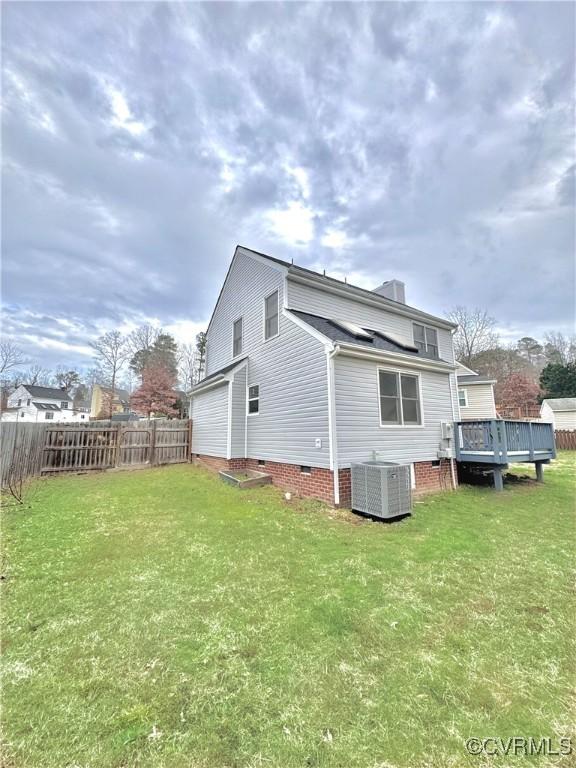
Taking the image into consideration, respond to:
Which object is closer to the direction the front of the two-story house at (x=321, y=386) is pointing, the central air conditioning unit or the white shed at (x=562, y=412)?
the white shed

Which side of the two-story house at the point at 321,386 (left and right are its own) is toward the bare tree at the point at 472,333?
right

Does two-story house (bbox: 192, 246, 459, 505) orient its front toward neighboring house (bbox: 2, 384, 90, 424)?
yes

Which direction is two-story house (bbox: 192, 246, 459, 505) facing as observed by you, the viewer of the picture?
facing away from the viewer and to the left of the viewer

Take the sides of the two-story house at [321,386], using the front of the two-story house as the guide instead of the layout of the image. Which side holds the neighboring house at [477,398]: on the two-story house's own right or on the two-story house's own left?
on the two-story house's own right

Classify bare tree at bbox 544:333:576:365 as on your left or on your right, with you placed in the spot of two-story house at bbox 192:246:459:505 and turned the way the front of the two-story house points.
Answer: on your right

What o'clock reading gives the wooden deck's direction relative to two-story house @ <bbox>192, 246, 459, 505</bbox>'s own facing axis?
The wooden deck is roughly at 4 o'clock from the two-story house.

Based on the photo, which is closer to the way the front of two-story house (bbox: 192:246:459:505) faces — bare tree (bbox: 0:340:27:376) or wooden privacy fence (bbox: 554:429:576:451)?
the bare tree

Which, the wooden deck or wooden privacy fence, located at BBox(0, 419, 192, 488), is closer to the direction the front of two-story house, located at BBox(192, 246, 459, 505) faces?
the wooden privacy fence

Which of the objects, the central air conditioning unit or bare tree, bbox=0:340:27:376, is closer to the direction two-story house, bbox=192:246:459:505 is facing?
the bare tree

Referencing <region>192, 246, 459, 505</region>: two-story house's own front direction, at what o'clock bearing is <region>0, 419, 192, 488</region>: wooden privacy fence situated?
The wooden privacy fence is roughly at 11 o'clock from the two-story house.

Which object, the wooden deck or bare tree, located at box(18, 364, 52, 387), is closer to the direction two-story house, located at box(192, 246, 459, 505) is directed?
the bare tree

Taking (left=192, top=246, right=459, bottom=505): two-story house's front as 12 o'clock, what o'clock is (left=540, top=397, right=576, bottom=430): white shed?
The white shed is roughly at 3 o'clock from the two-story house.

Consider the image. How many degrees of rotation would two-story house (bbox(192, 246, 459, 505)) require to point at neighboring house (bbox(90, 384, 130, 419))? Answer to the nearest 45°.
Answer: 0° — it already faces it

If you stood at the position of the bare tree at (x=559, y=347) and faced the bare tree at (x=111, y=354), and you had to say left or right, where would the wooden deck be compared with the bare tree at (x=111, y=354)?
left
